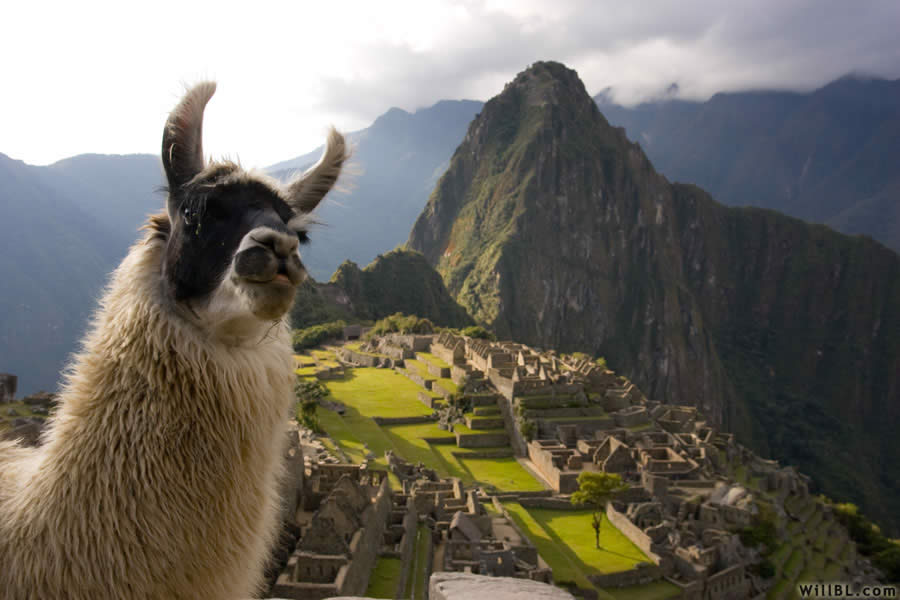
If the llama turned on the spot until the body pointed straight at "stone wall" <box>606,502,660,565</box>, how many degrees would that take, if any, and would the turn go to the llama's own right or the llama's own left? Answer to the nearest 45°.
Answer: approximately 90° to the llama's own left

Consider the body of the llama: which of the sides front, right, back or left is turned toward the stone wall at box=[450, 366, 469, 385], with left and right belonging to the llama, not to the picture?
left

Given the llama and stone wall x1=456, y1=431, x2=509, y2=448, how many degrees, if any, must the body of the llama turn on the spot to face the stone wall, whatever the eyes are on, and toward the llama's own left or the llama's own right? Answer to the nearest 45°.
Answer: approximately 90° to the llama's own left

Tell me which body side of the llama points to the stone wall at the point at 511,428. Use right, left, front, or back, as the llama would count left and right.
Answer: left

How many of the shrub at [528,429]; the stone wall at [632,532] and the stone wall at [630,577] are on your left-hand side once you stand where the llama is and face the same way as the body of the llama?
3

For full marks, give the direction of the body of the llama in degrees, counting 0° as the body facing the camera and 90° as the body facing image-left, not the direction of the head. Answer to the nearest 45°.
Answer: approximately 315°

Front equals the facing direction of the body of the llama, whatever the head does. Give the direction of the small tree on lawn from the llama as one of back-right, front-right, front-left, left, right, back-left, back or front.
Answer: left
